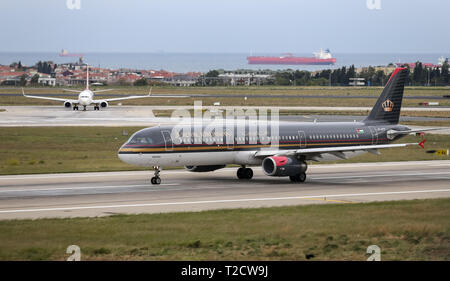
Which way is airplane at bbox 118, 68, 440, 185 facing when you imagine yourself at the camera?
facing the viewer and to the left of the viewer
